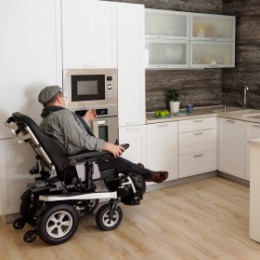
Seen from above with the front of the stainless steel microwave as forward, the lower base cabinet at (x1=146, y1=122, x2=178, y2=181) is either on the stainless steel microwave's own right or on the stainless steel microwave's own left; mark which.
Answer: on the stainless steel microwave's own left

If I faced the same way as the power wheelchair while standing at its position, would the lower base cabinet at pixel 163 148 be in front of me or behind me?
in front

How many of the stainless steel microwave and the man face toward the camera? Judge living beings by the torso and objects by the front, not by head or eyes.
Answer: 1

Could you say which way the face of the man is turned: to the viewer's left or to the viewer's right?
to the viewer's right

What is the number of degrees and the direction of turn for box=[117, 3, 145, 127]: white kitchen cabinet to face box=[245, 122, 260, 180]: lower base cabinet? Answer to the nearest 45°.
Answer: approximately 45° to its left

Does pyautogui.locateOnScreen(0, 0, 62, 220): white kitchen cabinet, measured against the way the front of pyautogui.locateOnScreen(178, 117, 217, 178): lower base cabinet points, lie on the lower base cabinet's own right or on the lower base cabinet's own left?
on the lower base cabinet's own right

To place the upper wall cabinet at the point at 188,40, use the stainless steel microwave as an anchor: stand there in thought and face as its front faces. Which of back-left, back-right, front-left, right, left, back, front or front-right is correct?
back-left

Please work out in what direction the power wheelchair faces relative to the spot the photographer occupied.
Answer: facing away from the viewer and to the right of the viewer

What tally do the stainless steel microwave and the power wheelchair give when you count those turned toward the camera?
1

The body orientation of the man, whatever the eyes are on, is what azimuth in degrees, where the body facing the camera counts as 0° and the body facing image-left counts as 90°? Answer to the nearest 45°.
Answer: approximately 225°
